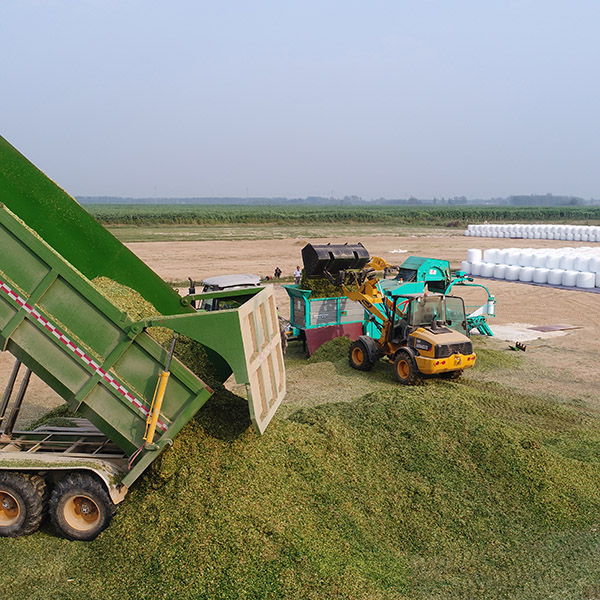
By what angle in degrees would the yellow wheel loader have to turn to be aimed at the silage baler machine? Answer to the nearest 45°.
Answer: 0° — it already faces it

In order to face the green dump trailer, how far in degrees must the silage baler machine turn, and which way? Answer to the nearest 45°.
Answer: approximately 90° to its left

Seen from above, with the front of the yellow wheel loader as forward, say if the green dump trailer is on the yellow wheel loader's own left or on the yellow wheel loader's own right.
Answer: on the yellow wheel loader's own left

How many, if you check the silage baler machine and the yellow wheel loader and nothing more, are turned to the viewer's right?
0

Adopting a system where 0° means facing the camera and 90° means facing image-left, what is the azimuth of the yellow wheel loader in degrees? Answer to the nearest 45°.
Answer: approximately 135°

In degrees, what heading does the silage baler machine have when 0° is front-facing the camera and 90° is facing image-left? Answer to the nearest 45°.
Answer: approximately 90°

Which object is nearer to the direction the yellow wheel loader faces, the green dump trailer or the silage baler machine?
the silage baler machine
